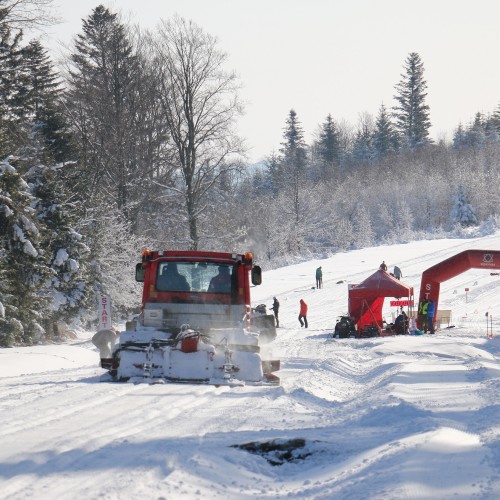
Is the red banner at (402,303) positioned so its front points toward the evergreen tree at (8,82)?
no

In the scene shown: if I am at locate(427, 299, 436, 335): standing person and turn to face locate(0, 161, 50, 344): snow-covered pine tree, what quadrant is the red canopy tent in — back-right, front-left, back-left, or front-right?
front-right

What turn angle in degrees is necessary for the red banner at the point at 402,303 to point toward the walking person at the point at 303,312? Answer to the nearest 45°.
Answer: approximately 135° to its right

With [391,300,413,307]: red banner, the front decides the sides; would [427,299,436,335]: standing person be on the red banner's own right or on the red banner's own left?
on the red banner's own left

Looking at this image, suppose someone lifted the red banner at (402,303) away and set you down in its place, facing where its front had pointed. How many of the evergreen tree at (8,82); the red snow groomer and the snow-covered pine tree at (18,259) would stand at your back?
0

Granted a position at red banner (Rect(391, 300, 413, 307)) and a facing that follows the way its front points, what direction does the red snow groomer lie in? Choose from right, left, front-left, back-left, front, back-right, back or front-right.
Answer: front

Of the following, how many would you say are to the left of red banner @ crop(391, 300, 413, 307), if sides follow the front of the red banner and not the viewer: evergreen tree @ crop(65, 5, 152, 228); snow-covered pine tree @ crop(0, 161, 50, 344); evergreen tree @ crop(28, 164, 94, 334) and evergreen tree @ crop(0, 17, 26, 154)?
0

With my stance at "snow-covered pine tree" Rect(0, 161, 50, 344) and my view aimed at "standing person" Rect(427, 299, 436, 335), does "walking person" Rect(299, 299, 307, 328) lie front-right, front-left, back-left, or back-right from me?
front-left

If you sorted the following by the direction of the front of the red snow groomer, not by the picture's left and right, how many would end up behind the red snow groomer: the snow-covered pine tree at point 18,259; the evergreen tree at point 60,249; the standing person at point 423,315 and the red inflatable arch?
0

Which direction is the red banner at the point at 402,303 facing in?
toward the camera

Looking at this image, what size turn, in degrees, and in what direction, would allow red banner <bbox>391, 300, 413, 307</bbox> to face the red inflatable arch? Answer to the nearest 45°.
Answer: approximately 90° to its left

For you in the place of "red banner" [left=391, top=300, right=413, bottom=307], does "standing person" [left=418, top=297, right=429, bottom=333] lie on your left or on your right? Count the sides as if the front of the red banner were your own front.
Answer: on your left
